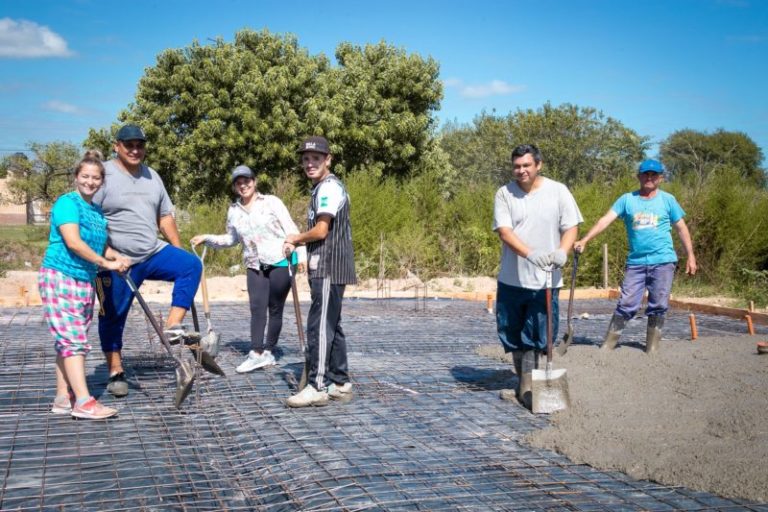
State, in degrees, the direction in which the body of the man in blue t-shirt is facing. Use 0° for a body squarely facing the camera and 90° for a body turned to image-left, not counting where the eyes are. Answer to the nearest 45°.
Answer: approximately 0°

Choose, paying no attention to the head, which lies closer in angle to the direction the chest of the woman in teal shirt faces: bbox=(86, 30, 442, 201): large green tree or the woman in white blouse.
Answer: the woman in white blouse

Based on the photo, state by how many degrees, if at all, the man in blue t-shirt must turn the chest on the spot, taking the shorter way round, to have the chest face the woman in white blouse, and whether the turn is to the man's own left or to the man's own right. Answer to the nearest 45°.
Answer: approximately 45° to the man's own right

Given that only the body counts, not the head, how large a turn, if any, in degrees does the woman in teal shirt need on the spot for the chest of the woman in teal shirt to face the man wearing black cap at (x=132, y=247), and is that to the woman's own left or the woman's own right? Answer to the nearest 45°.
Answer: approximately 90° to the woman's own left

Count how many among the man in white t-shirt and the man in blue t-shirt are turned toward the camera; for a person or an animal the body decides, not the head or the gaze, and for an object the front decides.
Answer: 2
